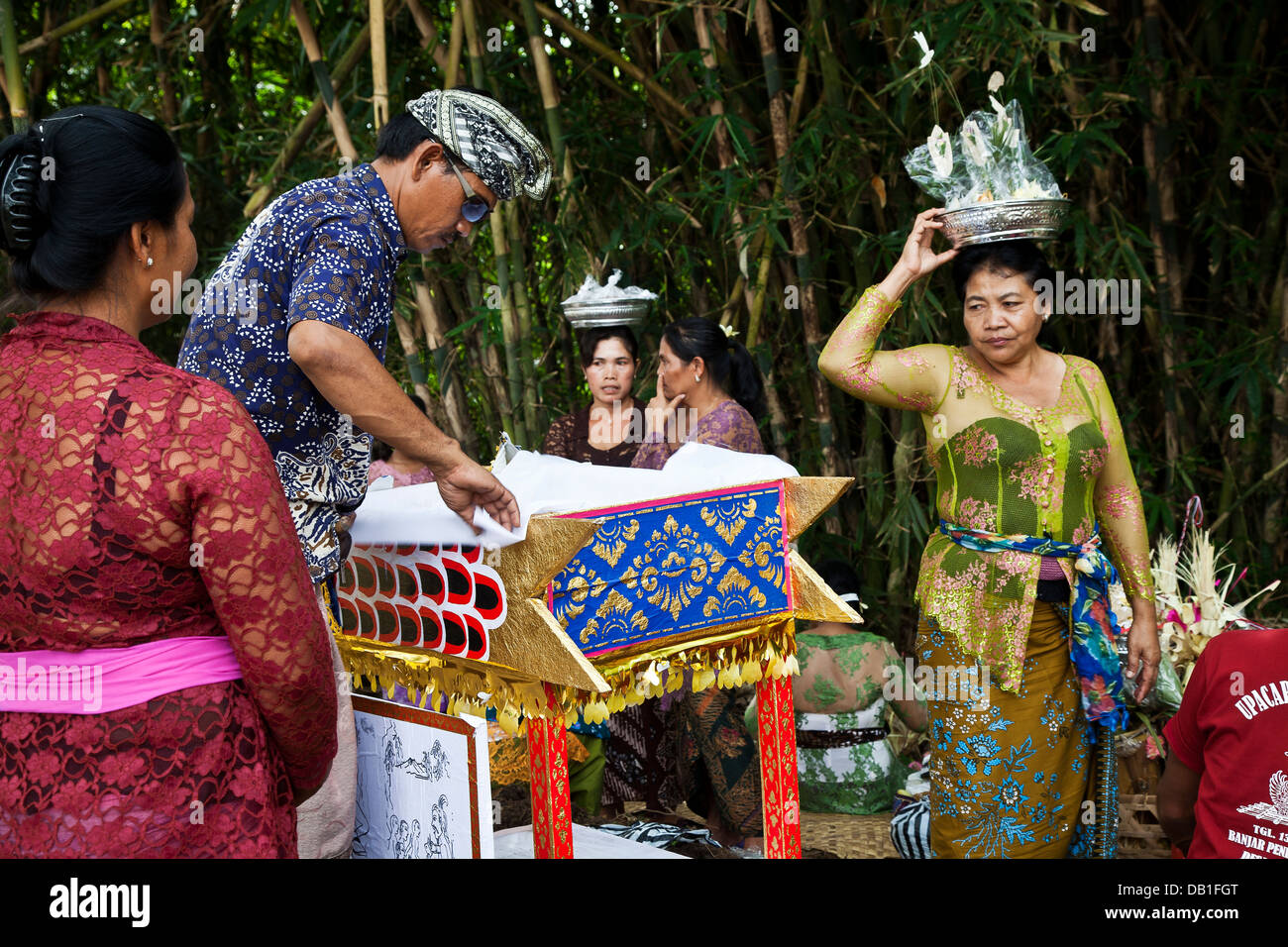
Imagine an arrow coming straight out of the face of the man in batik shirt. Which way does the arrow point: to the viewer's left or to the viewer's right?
to the viewer's right

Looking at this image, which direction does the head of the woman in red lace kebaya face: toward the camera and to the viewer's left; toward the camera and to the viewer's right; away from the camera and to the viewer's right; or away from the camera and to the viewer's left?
away from the camera and to the viewer's right

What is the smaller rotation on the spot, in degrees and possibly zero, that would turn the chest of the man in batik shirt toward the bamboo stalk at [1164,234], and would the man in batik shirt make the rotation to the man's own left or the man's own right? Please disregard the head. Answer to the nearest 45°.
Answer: approximately 45° to the man's own left

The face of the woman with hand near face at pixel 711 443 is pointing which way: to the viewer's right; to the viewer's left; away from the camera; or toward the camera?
to the viewer's left

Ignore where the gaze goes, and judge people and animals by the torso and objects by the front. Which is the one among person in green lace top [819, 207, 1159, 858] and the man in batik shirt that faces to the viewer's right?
the man in batik shirt

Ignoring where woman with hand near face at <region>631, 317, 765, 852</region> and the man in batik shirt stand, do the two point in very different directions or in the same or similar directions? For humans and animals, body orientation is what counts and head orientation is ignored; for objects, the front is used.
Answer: very different directions

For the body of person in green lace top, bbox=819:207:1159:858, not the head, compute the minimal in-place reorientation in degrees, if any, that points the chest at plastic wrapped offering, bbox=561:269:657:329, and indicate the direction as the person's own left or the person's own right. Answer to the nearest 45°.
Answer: approximately 135° to the person's own right

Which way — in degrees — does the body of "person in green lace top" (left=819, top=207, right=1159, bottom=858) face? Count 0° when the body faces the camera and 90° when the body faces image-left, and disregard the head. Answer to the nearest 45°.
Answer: approximately 0°
